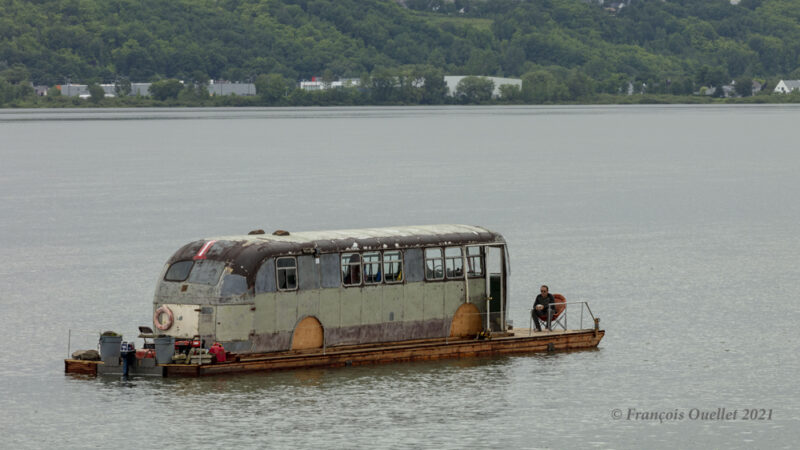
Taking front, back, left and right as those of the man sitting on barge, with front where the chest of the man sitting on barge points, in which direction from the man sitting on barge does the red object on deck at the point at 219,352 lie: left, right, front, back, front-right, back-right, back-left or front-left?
front-right

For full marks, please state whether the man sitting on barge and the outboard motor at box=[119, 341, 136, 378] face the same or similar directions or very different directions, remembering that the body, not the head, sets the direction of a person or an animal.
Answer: very different directions

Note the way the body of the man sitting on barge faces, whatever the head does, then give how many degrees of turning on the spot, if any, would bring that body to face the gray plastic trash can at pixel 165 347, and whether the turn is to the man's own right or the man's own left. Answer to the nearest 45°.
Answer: approximately 45° to the man's own right

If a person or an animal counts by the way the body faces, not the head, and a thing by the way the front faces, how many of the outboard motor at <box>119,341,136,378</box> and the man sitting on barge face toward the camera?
1

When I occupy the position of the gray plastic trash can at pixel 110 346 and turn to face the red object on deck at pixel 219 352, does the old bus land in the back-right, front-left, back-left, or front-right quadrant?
front-left

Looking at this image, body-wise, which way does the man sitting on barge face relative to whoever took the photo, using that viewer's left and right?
facing the viewer

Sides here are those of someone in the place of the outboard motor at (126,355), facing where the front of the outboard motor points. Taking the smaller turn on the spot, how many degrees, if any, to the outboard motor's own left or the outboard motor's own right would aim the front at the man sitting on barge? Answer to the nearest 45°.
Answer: approximately 45° to the outboard motor's own right

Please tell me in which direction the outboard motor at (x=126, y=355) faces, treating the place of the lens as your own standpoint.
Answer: facing away from the viewer and to the right of the viewer

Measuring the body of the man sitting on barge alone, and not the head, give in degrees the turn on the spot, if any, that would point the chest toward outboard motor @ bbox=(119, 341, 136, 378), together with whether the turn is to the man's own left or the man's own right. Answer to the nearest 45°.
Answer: approximately 45° to the man's own right

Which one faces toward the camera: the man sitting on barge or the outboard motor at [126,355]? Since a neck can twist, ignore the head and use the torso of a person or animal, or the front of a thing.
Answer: the man sitting on barge

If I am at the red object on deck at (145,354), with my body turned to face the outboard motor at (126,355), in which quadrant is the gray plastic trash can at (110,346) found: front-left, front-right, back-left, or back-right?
front-right

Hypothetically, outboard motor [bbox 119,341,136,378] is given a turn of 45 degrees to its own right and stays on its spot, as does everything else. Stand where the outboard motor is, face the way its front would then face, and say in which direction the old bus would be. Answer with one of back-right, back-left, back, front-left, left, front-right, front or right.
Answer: front

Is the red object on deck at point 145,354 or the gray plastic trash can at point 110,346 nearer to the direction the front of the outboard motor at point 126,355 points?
the red object on deck

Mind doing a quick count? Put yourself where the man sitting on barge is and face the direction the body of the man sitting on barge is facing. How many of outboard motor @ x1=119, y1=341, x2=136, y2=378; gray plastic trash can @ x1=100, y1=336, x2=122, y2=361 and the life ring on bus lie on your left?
0
